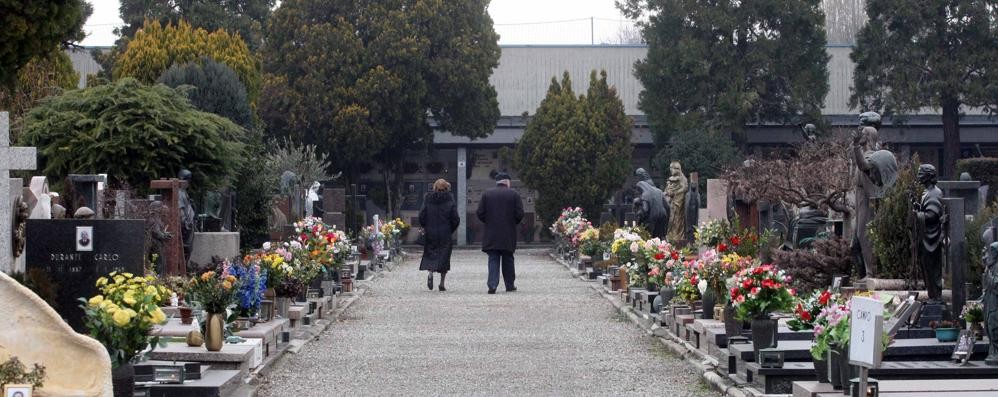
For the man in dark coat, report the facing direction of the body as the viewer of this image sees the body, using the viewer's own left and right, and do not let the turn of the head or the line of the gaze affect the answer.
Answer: facing away from the viewer

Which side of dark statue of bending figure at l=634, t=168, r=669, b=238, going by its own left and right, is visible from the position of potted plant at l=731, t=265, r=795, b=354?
left

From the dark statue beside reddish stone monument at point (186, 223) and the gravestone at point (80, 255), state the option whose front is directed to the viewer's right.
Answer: the dark statue beside reddish stone monument

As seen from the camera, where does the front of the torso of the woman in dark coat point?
away from the camera

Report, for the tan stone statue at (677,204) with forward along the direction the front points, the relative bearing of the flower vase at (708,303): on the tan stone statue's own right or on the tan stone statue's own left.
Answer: on the tan stone statue's own left

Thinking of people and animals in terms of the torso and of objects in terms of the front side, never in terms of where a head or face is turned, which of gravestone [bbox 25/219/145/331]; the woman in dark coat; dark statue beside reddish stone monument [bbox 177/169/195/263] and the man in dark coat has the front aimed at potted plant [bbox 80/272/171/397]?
the gravestone

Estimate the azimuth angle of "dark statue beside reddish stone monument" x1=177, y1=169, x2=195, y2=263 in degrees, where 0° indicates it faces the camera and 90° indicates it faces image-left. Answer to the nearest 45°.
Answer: approximately 270°

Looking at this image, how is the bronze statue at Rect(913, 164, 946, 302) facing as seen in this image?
to the viewer's left

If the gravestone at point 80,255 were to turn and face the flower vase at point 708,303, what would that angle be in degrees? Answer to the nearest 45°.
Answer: approximately 90° to its left

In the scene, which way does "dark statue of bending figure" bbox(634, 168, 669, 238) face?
to the viewer's left

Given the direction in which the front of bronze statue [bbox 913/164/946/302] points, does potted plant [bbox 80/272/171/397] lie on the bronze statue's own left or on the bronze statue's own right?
on the bronze statue's own left

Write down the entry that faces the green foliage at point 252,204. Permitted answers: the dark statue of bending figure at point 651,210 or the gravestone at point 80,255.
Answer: the dark statue of bending figure
